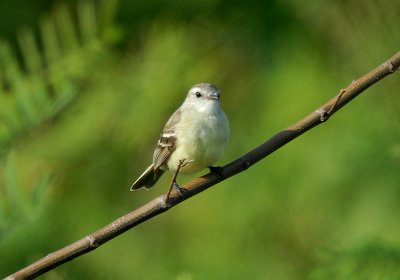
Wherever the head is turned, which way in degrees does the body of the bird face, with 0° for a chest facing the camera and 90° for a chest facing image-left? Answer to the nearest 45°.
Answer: approximately 315°
